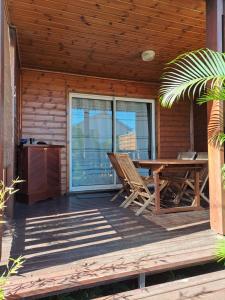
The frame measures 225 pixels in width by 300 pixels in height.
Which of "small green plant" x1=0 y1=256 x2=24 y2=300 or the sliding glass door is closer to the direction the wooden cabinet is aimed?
the small green plant

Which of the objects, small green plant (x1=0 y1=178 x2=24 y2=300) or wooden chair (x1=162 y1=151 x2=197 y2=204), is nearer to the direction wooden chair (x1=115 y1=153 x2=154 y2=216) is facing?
the wooden chair

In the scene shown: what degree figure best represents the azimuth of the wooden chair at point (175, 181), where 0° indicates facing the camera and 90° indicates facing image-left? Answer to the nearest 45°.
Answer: approximately 45°

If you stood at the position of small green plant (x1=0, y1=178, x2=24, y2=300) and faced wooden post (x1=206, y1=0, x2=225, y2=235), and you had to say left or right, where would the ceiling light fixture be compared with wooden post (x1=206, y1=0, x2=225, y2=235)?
left

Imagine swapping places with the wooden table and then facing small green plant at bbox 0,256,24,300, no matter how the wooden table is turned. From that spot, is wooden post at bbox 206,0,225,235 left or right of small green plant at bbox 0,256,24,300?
left

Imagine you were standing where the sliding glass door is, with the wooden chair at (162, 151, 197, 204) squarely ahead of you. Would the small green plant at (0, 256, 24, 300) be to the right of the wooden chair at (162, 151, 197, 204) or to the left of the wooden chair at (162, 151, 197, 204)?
right

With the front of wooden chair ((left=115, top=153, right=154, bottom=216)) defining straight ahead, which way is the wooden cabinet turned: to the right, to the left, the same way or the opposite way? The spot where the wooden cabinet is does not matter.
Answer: to the right

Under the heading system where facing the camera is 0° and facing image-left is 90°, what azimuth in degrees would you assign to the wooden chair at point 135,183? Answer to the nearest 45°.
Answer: approximately 225°

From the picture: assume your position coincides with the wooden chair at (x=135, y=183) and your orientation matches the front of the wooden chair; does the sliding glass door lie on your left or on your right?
on your left
